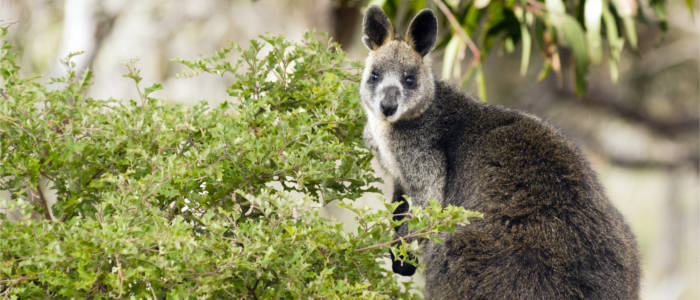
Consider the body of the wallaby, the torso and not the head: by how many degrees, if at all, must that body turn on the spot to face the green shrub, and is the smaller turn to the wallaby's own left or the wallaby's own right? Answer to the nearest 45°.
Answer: approximately 45° to the wallaby's own left

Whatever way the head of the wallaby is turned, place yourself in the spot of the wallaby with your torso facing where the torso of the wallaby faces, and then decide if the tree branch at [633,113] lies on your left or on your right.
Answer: on your right

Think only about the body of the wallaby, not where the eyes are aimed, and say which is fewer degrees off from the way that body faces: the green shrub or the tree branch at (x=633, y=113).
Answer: the green shrub

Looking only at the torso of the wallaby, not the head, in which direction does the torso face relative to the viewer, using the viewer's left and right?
facing to the left of the viewer

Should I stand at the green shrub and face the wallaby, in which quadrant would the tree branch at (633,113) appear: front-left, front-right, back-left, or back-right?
front-left
